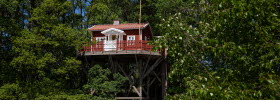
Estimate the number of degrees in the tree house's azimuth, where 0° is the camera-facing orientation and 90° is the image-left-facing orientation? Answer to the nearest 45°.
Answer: approximately 0°
